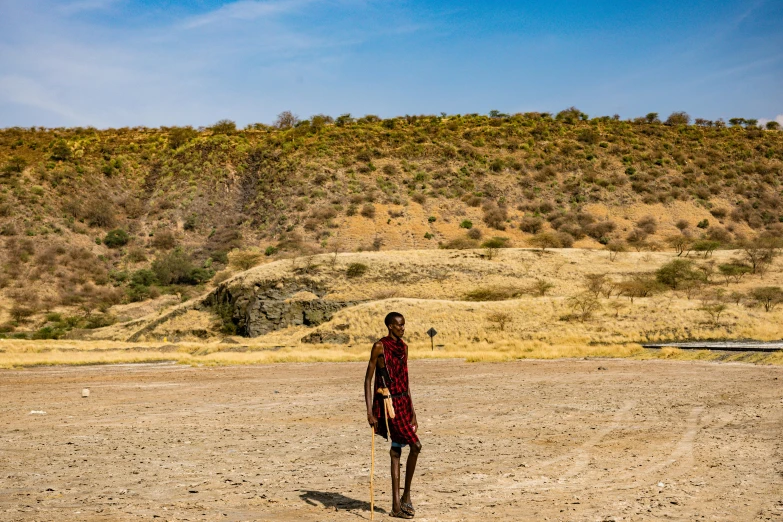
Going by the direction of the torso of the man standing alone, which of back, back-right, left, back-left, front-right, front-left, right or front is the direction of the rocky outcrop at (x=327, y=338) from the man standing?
back-left

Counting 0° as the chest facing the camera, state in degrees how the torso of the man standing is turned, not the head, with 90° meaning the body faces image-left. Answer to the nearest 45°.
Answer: approximately 315°

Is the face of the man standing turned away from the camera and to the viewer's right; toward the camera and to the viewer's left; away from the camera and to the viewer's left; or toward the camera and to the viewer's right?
toward the camera and to the viewer's right
